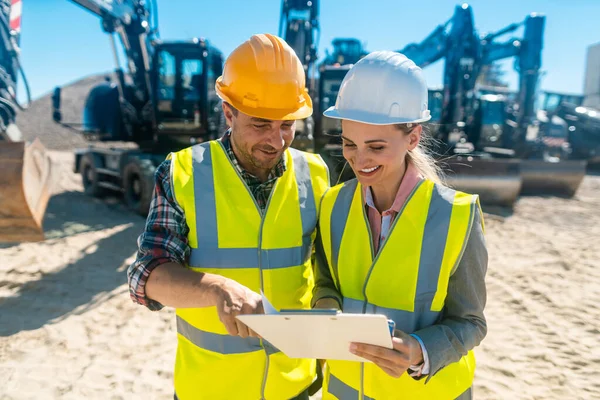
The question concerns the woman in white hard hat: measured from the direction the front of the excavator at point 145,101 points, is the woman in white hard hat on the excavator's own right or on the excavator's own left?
on the excavator's own left

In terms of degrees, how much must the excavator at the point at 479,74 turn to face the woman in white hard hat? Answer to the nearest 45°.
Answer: approximately 45° to its right

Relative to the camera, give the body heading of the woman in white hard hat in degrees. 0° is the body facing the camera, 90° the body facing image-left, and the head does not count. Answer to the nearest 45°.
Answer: approximately 45°

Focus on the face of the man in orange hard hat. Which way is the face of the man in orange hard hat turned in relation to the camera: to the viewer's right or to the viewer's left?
to the viewer's right

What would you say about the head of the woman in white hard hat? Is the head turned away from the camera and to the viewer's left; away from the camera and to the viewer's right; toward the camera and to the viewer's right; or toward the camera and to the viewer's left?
toward the camera and to the viewer's left

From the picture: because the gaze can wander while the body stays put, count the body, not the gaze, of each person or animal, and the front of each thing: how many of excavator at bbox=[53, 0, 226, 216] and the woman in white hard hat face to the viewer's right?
0

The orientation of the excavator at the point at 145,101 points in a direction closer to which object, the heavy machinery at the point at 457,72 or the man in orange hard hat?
the man in orange hard hat
